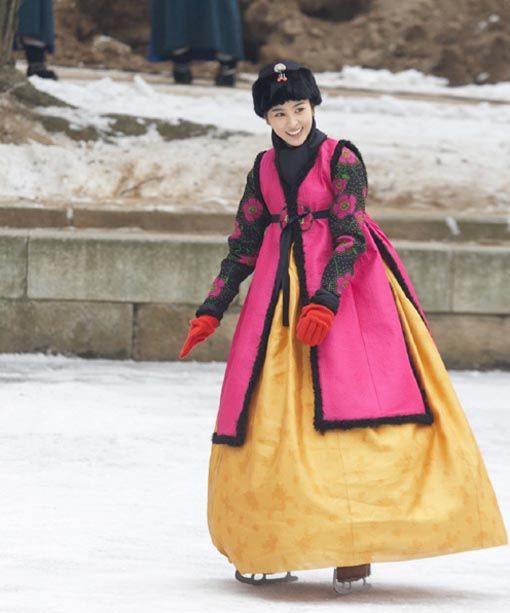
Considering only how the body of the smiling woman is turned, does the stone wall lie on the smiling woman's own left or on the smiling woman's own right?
on the smiling woman's own right

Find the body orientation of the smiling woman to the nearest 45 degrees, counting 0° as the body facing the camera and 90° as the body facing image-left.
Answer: approximately 45°
